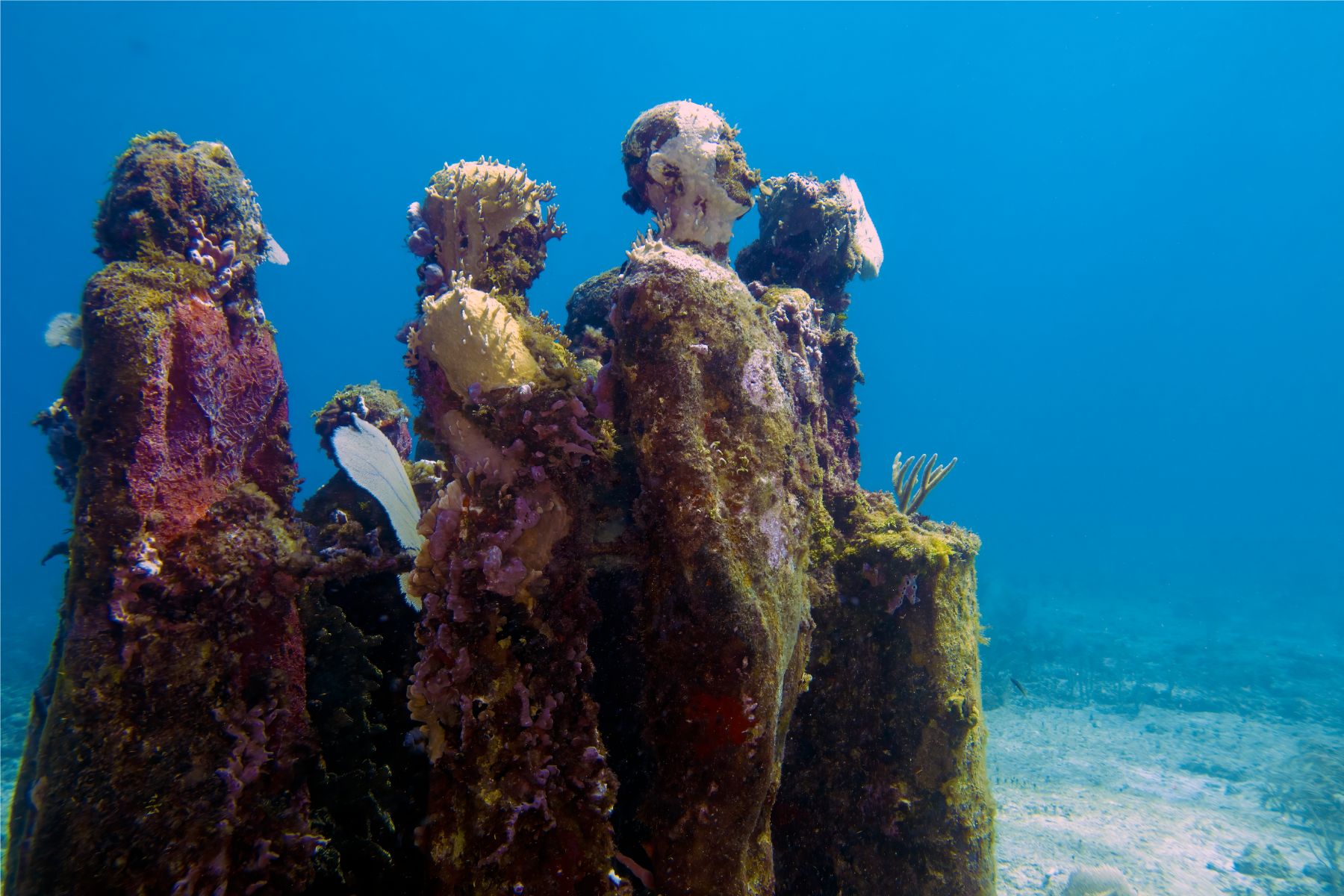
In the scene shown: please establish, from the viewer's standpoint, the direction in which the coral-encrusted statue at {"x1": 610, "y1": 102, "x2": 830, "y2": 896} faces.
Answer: facing to the right of the viewer

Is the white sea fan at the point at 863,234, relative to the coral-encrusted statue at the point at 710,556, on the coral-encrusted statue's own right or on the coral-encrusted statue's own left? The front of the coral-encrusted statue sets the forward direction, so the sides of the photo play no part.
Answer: on the coral-encrusted statue's own left

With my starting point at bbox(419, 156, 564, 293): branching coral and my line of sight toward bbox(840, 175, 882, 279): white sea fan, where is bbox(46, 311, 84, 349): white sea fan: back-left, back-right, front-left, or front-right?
back-left

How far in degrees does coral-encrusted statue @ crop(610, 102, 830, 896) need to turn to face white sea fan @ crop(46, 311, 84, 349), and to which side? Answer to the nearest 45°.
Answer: approximately 180°

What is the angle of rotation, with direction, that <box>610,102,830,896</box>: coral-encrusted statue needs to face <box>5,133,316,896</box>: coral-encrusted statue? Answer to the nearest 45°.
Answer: approximately 180°
